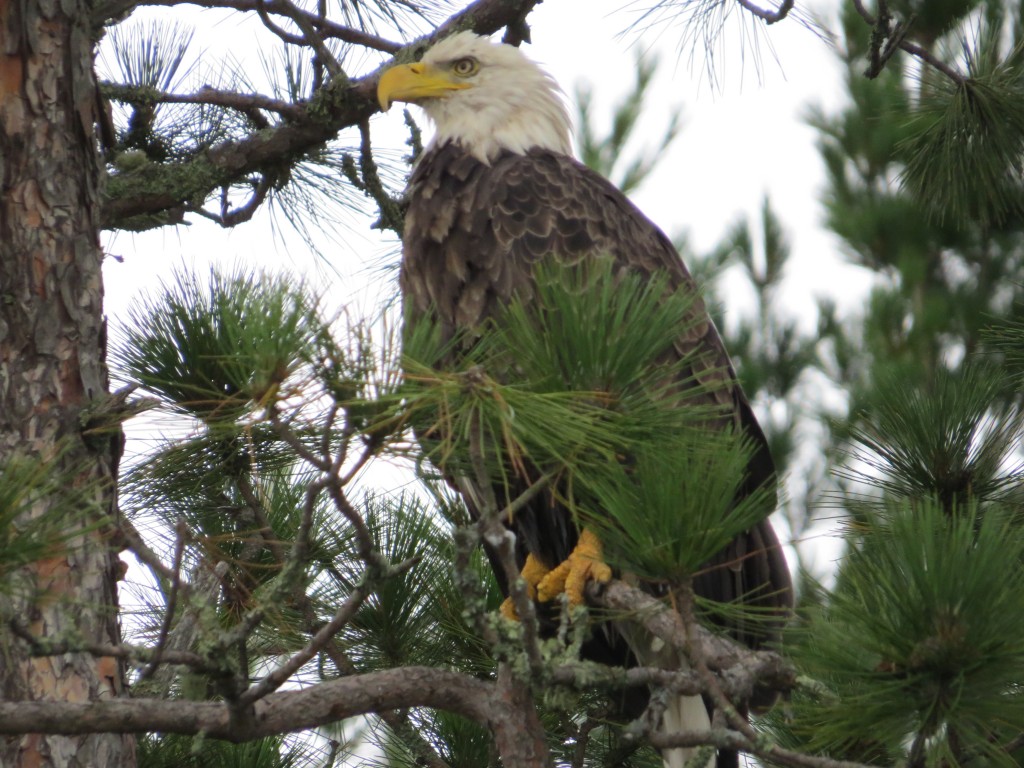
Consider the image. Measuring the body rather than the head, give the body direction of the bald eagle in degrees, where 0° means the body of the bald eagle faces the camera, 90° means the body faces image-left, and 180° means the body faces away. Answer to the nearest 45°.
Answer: approximately 90°
